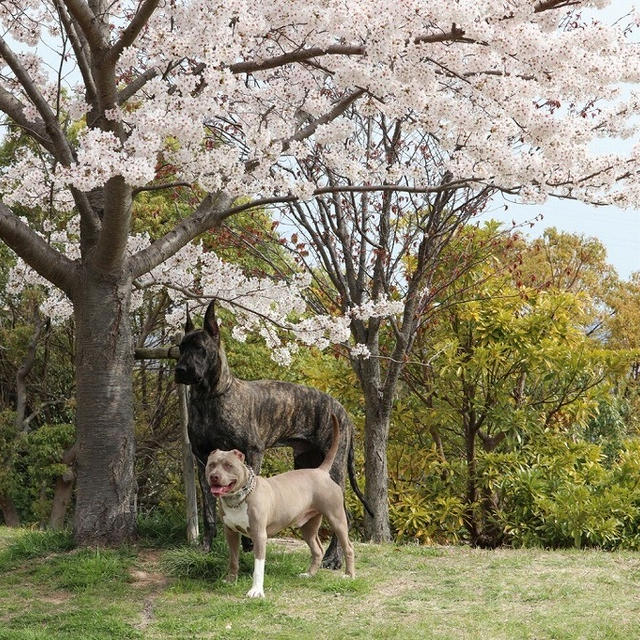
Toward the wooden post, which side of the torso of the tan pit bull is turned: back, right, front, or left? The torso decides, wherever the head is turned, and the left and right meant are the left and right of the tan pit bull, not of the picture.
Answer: right

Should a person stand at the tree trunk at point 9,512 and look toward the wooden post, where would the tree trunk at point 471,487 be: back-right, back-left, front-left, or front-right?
front-left

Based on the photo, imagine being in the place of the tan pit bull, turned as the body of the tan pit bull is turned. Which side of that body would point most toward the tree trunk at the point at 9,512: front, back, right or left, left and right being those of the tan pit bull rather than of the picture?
right

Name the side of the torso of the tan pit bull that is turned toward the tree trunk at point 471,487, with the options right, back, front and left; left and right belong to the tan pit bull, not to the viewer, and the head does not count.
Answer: back

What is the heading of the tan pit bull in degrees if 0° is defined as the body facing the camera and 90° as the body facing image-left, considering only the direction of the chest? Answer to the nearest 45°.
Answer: approximately 45°

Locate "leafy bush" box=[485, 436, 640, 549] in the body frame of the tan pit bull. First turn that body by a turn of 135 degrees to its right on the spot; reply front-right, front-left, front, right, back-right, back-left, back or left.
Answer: front-right
